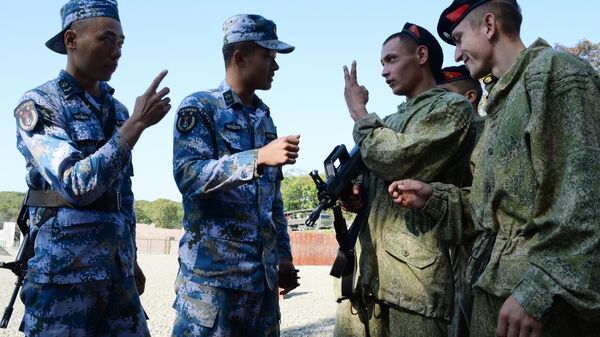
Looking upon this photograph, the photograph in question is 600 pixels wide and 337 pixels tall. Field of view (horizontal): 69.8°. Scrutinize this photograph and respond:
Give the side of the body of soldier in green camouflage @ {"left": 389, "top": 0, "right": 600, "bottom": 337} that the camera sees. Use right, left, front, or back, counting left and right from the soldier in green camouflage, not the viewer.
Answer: left

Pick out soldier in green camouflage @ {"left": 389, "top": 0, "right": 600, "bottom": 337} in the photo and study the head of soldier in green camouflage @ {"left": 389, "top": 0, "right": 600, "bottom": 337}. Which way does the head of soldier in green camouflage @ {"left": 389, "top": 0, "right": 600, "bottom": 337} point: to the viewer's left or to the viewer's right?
to the viewer's left

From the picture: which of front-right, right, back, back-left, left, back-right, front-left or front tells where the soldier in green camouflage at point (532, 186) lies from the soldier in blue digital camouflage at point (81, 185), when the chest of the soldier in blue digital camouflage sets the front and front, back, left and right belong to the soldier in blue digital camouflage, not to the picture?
front

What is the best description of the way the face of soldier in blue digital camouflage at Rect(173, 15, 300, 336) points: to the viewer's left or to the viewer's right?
to the viewer's right

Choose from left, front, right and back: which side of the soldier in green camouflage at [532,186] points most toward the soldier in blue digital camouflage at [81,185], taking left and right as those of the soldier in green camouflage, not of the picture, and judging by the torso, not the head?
front

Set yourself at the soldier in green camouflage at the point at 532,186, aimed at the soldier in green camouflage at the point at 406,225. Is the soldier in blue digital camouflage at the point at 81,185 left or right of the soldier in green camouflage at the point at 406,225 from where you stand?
left

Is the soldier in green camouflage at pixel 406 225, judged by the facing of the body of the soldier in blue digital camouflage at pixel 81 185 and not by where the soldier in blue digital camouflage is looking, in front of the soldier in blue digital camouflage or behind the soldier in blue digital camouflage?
in front

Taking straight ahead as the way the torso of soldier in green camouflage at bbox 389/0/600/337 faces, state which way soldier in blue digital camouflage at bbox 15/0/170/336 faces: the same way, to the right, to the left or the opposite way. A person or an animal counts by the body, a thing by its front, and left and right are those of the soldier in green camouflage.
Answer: the opposite way

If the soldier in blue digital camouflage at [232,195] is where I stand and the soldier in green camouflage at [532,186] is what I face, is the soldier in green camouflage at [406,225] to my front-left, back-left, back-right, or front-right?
front-left

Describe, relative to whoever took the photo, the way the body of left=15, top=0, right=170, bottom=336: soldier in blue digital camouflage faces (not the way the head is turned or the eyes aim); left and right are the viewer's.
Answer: facing the viewer and to the right of the viewer

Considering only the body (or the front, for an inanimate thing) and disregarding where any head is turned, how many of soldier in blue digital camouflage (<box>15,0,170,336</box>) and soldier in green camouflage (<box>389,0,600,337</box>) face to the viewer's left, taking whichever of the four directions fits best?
1

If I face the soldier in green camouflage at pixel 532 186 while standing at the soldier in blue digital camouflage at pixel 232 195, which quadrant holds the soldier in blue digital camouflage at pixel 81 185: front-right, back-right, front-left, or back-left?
back-right
